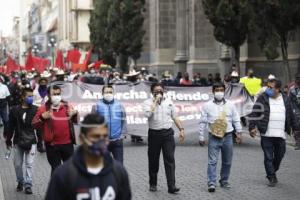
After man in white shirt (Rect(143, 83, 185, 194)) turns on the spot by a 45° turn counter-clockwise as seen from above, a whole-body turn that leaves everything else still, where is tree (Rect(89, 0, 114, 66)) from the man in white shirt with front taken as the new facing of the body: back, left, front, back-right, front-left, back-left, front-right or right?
back-left

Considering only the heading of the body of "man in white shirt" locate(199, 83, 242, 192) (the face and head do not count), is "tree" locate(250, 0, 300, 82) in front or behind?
behind

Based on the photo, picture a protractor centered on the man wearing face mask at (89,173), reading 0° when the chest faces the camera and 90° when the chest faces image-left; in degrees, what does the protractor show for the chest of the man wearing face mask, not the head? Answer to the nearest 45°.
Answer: approximately 315°

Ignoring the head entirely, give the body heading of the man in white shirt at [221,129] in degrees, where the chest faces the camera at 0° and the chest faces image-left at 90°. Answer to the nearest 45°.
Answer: approximately 0°

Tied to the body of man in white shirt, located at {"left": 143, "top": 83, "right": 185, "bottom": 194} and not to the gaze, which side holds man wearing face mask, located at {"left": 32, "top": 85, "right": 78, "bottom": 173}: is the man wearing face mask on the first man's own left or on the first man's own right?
on the first man's own right

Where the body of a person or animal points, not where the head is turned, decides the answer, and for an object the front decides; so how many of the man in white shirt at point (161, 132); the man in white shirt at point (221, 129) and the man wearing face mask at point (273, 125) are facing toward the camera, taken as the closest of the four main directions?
3

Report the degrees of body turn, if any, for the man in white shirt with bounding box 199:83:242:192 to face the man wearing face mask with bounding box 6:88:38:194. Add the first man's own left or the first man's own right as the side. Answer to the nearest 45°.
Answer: approximately 90° to the first man's own right

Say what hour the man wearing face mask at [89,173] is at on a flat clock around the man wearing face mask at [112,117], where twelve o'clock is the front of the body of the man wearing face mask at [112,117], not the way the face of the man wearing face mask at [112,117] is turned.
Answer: the man wearing face mask at [89,173] is roughly at 12 o'clock from the man wearing face mask at [112,117].

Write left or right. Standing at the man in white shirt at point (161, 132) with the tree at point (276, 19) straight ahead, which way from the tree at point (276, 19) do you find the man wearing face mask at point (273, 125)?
right
